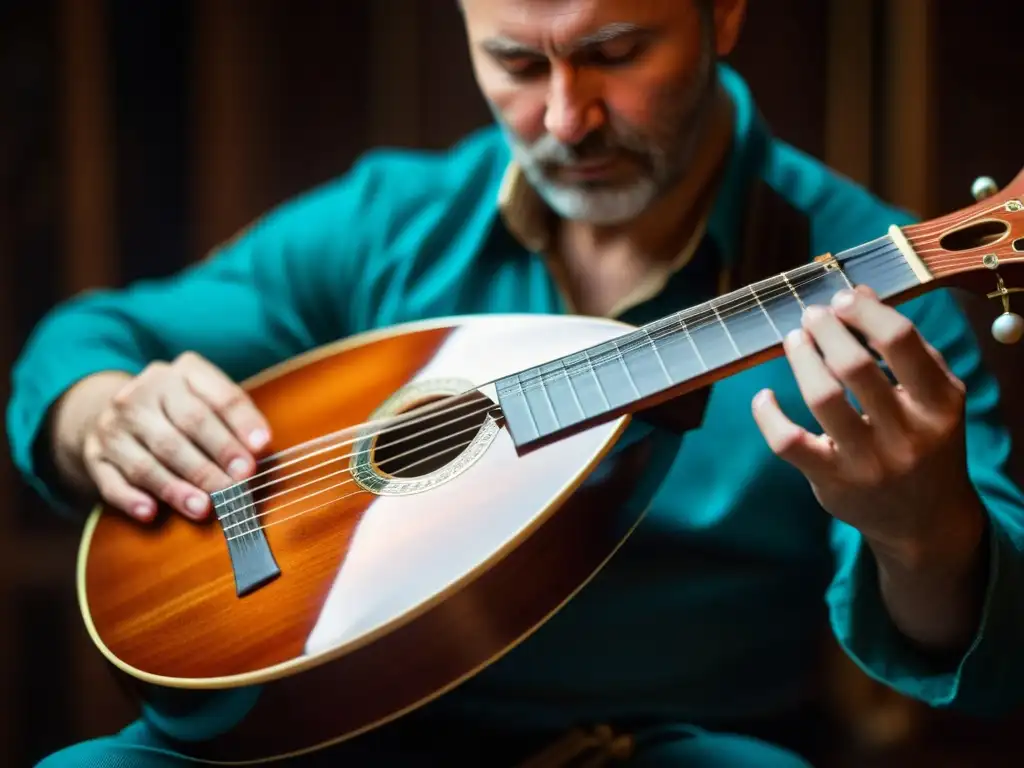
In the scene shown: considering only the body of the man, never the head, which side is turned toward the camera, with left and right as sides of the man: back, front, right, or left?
front

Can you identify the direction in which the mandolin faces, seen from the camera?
facing the viewer
